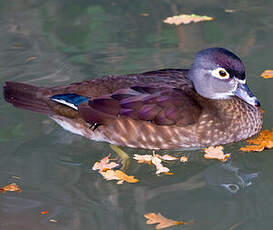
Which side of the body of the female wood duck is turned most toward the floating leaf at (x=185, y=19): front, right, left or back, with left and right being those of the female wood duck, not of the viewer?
left

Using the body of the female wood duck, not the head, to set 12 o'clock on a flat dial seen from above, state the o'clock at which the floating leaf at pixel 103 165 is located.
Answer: The floating leaf is roughly at 5 o'clock from the female wood duck.

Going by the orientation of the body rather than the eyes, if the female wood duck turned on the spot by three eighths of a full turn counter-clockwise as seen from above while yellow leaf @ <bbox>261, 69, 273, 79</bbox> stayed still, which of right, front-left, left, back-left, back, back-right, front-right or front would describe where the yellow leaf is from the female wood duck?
right

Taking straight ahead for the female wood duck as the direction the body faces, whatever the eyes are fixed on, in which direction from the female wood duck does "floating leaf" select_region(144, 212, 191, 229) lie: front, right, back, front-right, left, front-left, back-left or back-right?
right

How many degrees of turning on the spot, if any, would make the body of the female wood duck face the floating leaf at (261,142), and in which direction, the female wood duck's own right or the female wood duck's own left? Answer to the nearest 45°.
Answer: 0° — it already faces it

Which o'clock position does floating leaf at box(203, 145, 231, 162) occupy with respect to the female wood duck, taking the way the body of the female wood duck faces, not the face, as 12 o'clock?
The floating leaf is roughly at 1 o'clock from the female wood duck.

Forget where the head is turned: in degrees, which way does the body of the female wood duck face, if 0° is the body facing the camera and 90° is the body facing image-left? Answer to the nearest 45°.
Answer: approximately 270°

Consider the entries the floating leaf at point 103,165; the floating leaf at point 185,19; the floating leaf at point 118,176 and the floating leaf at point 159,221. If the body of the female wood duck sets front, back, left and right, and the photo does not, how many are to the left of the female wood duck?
1

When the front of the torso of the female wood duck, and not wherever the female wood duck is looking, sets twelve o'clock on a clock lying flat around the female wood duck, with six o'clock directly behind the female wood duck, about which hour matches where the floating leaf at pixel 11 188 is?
The floating leaf is roughly at 5 o'clock from the female wood duck.
